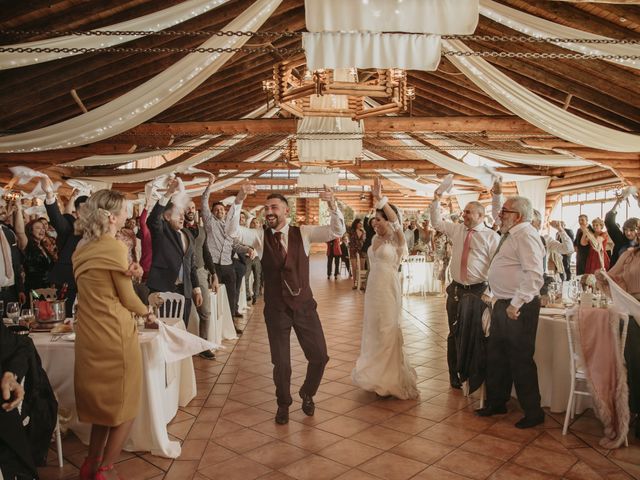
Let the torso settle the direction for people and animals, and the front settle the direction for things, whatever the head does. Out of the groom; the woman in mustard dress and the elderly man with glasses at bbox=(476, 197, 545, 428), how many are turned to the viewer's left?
1

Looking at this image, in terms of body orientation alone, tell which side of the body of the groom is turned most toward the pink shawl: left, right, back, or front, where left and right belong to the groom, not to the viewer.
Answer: left

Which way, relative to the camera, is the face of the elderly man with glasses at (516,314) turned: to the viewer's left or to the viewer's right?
to the viewer's left

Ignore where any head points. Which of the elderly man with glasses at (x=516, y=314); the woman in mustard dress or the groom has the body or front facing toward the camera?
the groom

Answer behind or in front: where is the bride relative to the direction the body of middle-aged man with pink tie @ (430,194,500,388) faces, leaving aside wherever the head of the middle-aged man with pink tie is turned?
in front

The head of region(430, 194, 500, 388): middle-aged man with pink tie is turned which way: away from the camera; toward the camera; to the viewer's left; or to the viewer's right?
to the viewer's left

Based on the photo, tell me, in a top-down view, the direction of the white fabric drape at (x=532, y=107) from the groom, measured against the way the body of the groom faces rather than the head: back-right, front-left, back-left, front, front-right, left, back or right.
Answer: back-left

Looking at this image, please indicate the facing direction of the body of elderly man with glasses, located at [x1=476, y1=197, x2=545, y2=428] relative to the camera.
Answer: to the viewer's left

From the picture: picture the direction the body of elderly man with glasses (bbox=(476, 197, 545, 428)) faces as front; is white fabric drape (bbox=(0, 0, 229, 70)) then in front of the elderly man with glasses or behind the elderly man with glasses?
in front

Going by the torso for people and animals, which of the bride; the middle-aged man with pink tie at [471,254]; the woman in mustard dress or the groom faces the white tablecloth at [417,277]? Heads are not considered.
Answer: the woman in mustard dress

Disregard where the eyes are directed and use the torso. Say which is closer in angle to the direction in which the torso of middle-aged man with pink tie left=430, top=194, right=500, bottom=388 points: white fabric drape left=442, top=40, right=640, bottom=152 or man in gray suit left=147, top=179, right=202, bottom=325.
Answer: the man in gray suit

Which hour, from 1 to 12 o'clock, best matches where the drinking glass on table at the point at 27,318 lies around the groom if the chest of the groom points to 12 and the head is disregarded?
The drinking glass on table is roughly at 3 o'clock from the groom.

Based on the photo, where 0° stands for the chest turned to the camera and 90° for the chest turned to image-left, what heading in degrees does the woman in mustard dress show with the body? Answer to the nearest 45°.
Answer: approximately 225°

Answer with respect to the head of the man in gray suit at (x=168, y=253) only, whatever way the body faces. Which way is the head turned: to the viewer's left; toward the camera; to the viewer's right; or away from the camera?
to the viewer's right

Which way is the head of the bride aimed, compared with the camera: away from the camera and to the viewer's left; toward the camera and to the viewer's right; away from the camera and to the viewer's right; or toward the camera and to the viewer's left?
toward the camera and to the viewer's left

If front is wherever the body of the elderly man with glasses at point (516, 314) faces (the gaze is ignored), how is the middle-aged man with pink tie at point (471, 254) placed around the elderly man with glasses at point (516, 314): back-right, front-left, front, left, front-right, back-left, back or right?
front-right
